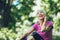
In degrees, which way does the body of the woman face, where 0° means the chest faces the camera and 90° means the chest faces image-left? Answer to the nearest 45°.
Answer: approximately 45°
